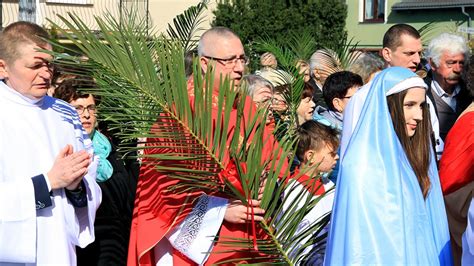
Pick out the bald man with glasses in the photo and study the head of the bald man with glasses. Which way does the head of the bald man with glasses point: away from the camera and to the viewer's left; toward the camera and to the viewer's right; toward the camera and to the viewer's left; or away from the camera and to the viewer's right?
toward the camera and to the viewer's right

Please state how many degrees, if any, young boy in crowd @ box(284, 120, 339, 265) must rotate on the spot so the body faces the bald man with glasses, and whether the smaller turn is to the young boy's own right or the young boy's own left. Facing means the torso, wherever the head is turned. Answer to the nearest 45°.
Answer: approximately 135° to the young boy's own right

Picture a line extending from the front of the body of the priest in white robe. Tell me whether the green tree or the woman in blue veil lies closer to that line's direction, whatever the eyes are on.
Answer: the woman in blue veil

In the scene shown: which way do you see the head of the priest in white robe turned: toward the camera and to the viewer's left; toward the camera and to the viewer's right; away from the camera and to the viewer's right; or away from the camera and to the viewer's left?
toward the camera and to the viewer's right

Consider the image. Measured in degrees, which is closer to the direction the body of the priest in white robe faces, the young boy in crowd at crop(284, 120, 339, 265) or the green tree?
the young boy in crowd

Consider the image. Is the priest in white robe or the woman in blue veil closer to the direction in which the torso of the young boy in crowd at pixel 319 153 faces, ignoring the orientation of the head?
the woman in blue veil
